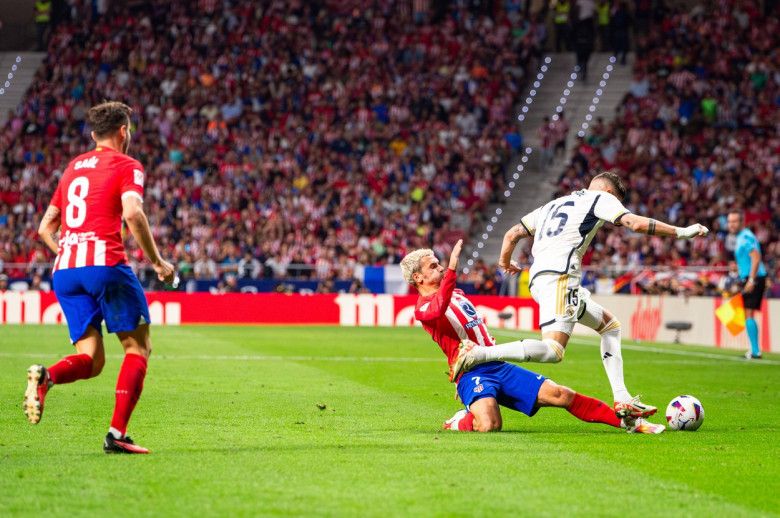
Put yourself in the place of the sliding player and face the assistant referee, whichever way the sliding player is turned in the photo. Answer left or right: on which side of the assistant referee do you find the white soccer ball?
right

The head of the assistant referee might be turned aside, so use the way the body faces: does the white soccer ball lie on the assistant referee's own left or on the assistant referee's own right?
on the assistant referee's own left

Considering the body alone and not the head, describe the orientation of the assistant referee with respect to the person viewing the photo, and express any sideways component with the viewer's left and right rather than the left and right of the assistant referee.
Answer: facing to the left of the viewer
